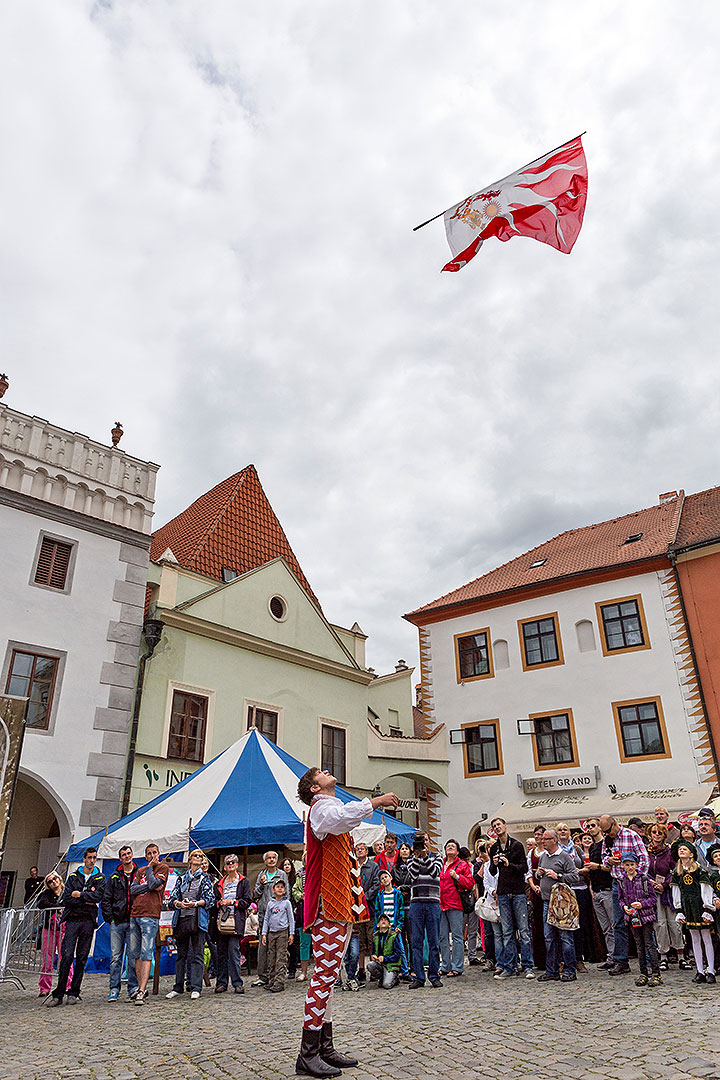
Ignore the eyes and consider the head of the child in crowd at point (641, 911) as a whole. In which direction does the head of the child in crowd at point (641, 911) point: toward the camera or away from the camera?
toward the camera

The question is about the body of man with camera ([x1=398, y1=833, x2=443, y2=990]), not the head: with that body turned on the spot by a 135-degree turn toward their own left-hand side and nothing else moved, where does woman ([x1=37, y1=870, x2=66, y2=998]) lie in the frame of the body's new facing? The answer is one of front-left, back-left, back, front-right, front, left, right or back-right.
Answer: back-left

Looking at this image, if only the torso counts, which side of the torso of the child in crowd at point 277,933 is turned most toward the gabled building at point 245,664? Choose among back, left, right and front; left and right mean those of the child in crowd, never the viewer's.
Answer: back

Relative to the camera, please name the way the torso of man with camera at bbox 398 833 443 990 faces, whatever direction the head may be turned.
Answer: toward the camera

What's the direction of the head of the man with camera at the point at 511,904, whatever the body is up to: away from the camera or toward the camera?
toward the camera

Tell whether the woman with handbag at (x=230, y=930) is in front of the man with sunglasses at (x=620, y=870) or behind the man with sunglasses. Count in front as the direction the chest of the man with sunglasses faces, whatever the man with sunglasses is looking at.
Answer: in front

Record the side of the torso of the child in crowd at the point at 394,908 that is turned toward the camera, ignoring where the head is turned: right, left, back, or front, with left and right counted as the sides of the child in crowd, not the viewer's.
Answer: front

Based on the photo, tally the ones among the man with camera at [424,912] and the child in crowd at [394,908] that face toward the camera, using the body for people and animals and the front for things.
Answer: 2

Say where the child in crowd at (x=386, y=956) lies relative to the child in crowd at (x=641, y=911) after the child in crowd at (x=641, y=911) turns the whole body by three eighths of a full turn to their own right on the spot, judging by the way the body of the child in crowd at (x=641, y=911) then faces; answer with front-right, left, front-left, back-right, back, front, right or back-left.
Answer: left

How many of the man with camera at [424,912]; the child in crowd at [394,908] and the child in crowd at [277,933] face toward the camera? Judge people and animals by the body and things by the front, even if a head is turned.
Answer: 3

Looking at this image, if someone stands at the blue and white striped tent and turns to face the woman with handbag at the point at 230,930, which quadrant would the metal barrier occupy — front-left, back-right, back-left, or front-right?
front-right

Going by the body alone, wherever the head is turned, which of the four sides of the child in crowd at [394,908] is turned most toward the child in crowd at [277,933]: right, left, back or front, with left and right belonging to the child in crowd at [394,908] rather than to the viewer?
right

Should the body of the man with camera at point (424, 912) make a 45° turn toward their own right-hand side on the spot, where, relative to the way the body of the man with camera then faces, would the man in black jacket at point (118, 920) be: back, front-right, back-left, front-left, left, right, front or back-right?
front-right

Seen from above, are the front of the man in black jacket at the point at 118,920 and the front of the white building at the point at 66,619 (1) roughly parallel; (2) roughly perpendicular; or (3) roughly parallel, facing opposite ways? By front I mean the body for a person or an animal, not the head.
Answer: roughly parallel
